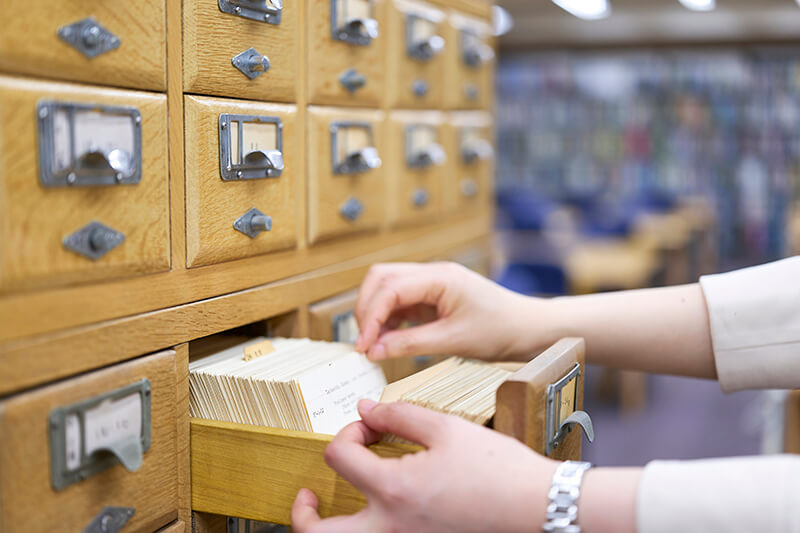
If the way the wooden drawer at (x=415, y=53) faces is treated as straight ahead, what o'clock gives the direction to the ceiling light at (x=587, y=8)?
The ceiling light is roughly at 8 o'clock from the wooden drawer.

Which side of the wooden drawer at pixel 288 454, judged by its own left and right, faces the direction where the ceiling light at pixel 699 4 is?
left

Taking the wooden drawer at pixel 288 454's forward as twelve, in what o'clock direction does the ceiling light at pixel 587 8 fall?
The ceiling light is roughly at 8 o'clock from the wooden drawer.

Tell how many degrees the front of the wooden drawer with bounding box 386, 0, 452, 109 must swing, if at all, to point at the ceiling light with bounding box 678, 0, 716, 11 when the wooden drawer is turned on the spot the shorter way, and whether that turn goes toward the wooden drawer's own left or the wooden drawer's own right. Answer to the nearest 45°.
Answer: approximately 135° to the wooden drawer's own left

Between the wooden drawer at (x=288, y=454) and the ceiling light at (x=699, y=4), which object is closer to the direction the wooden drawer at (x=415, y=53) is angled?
the wooden drawer

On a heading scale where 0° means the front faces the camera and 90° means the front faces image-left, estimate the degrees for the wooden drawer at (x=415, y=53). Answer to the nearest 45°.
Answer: approximately 315°

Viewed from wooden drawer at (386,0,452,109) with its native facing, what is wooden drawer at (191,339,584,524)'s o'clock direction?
wooden drawer at (191,339,584,524) is roughly at 2 o'clock from wooden drawer at (386,0,452,109).

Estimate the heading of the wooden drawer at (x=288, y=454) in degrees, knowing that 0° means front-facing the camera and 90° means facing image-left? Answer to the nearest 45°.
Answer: approximately 315°

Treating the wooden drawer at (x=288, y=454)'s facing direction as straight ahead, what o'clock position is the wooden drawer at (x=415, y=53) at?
the wooden drawer at (x=415, y=53) is roughly at 8 o'clock from the wooden drawer at (x=288, y=454).
